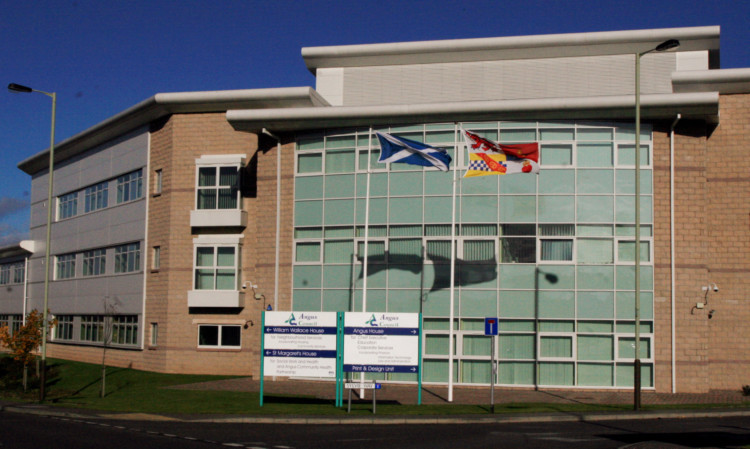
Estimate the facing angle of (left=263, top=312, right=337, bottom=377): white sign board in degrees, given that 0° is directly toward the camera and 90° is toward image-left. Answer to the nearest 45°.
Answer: approximately 0°

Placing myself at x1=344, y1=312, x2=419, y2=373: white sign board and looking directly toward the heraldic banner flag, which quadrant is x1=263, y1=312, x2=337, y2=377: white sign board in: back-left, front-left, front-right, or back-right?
back-left

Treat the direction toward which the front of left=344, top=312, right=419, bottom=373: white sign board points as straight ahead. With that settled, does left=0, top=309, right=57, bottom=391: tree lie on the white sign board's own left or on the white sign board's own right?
on the white sign board's own right

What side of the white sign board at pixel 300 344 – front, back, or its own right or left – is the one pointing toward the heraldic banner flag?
left

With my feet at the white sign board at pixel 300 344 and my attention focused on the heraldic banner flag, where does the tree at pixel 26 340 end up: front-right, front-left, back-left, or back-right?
back-left

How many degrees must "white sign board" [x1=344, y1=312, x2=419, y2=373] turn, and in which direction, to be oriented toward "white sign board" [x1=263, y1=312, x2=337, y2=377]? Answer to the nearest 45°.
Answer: approximately 90° to its right

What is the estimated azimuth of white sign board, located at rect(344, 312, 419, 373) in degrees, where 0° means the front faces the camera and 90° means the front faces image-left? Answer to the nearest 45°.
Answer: approximately 0°

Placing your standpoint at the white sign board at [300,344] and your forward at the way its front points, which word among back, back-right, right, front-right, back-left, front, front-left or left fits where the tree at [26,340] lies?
back-right

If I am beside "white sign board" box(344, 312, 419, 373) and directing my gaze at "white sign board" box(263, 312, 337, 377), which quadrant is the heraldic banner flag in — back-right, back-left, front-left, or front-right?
back-right
